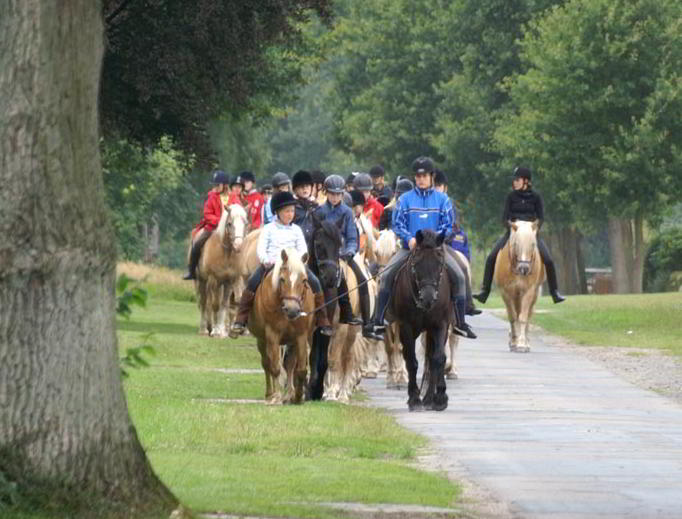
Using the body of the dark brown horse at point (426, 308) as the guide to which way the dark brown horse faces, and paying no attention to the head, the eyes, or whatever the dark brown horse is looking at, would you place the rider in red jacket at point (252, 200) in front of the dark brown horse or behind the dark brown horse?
behind

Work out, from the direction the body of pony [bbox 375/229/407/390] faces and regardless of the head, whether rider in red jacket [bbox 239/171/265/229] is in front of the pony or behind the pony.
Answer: behind

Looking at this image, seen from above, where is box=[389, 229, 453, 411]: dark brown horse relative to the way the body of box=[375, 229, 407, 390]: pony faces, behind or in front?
in front

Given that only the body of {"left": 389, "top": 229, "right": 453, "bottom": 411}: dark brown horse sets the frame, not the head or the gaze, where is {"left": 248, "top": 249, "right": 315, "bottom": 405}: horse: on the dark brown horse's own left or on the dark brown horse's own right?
on the dark brown horse's own right

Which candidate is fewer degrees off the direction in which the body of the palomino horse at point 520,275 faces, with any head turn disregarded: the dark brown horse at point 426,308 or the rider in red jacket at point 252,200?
the dark brown horse

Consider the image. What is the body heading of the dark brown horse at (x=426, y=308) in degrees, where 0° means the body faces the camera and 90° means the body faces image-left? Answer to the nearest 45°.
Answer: approximately 0°

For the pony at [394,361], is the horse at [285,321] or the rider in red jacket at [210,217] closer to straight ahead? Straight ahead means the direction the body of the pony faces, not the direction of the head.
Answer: the horse

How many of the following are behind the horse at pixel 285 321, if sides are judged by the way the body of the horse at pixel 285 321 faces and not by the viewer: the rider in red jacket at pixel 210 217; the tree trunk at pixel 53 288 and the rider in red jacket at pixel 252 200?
2
